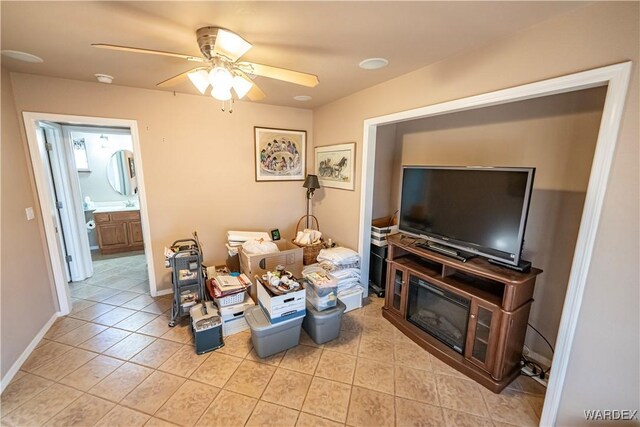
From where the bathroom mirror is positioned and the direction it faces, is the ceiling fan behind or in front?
in front

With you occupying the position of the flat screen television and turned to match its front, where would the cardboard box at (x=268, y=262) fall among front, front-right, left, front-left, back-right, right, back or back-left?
front-right

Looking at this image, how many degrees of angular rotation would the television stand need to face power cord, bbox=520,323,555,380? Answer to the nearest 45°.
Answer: approximately 180°

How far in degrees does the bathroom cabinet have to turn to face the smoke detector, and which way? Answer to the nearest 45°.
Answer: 0° — it already faces it

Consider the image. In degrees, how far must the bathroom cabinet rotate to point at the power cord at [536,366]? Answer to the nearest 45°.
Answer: approximately 45° to its left

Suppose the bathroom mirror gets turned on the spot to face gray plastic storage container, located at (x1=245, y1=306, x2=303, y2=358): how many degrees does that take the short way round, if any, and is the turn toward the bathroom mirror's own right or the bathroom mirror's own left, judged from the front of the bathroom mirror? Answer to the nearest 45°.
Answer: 0° — it already faces it

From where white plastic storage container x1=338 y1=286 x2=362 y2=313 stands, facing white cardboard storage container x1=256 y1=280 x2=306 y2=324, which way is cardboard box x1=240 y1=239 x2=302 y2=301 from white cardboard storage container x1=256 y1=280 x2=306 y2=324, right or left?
right

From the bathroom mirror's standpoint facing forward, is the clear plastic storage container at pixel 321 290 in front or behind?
in front

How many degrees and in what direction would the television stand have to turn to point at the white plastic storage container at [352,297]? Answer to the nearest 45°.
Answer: approximately 45° to its right

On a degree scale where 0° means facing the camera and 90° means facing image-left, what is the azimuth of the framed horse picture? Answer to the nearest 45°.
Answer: approximately 45°

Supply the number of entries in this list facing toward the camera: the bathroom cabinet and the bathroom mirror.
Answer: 2

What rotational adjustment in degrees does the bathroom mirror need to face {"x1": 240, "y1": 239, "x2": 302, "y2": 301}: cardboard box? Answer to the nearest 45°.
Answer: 0° — it already faces it
